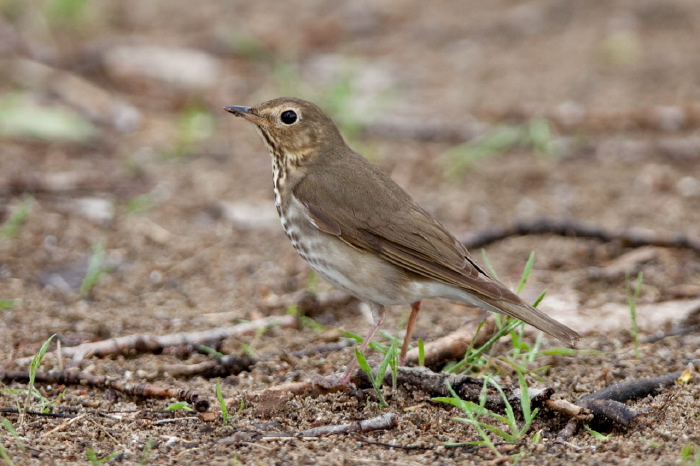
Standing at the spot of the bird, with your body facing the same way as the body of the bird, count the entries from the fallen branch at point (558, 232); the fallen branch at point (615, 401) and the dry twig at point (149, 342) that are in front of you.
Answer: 1

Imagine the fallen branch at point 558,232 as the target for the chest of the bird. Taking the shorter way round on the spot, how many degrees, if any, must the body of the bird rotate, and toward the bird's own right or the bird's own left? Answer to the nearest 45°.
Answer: approximately 135° to the bird's own right

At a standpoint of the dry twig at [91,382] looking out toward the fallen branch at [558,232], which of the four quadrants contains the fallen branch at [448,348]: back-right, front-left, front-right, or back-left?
front-right

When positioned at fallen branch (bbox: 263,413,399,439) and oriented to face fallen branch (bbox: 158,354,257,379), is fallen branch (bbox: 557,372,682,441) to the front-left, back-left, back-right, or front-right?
back-right

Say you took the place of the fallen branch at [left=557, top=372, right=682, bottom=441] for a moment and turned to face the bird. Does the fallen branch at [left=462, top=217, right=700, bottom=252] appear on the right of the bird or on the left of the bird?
right

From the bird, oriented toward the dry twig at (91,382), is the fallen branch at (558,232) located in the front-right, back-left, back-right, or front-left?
back-right

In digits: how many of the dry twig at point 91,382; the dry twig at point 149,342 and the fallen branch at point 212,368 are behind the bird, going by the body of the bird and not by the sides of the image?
0

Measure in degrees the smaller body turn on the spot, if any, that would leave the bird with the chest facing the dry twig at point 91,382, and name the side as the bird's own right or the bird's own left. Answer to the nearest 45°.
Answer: approximately 45° to the bird's own left

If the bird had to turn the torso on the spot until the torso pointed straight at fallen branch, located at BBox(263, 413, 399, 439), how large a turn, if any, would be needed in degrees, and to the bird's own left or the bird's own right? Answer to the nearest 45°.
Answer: approximately 90° to the bird's own left

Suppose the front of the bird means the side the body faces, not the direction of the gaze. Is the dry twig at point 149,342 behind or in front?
in front

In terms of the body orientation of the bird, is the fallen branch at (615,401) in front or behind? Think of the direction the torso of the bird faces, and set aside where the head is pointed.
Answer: behind

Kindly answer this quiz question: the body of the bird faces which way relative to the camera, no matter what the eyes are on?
to the viewer's left

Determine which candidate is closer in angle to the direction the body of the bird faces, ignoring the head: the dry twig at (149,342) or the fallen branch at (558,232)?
the dry twig
